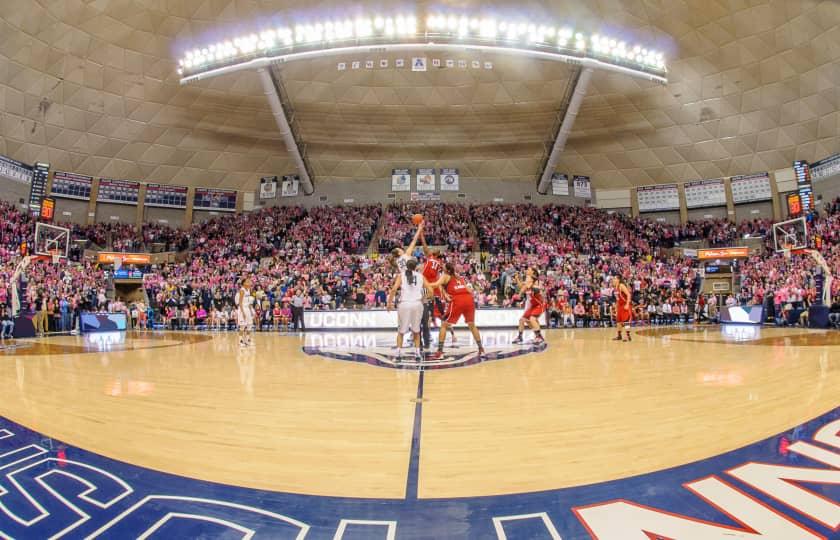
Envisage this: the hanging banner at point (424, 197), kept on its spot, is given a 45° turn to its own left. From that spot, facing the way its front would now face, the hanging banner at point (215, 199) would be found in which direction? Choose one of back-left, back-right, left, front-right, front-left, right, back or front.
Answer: back-right

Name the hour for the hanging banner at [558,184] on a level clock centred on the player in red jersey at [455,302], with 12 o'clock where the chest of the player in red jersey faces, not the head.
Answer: The hanging banner is roughly at 2 o'clock from the player in red jersey.

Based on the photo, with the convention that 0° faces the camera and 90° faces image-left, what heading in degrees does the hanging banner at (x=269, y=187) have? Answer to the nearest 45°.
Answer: approximately 0°

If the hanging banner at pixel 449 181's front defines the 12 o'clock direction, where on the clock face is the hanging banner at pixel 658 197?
the hanging banner at pixel 658 197 is roughly at 9 o'clock from the hanging banner at pixel 449 181.

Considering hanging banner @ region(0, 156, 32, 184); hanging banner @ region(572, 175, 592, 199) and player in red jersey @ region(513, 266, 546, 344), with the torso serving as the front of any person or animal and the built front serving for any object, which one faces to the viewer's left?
the player in red jersey

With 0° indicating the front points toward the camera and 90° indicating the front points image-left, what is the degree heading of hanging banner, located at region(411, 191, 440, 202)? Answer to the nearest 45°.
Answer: approximately 0°

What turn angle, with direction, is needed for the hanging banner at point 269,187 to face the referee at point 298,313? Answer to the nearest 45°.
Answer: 0° — it already faces them

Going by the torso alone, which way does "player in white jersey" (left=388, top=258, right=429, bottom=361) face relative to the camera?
away from the camera

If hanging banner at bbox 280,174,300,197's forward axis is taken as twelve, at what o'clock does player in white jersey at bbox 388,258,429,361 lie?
The player in white jersey is roughly at 12 o'clock from the hanging banner.

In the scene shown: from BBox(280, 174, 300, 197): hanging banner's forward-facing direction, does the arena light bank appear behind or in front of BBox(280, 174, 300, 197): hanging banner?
in front

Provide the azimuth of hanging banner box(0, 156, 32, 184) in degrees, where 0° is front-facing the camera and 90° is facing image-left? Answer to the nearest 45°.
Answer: approximately 315°

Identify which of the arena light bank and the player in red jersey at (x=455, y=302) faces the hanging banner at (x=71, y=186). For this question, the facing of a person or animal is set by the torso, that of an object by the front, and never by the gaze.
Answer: the player in red jersey
